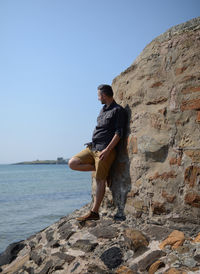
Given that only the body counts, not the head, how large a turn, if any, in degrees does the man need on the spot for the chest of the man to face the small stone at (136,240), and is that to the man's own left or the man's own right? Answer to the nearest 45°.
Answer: approximately 45° to the man's own left

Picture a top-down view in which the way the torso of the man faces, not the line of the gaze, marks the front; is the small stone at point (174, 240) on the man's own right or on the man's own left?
on the man's own left

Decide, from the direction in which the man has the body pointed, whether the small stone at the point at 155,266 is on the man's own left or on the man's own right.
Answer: on the man's own left

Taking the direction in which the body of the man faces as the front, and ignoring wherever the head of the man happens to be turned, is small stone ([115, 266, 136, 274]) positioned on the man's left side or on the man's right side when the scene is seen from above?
on the man's left side

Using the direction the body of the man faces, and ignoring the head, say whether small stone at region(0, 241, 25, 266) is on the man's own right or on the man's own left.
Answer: on the man's own right

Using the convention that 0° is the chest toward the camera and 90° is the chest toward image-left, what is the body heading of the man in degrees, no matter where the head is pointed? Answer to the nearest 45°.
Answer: approximately 45°

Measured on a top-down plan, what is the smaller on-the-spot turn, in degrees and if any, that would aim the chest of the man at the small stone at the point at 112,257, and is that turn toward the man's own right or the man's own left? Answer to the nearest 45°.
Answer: approximately 45° to the man's own left

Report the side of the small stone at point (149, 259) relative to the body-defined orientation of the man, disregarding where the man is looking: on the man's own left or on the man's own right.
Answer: on the man's own left
